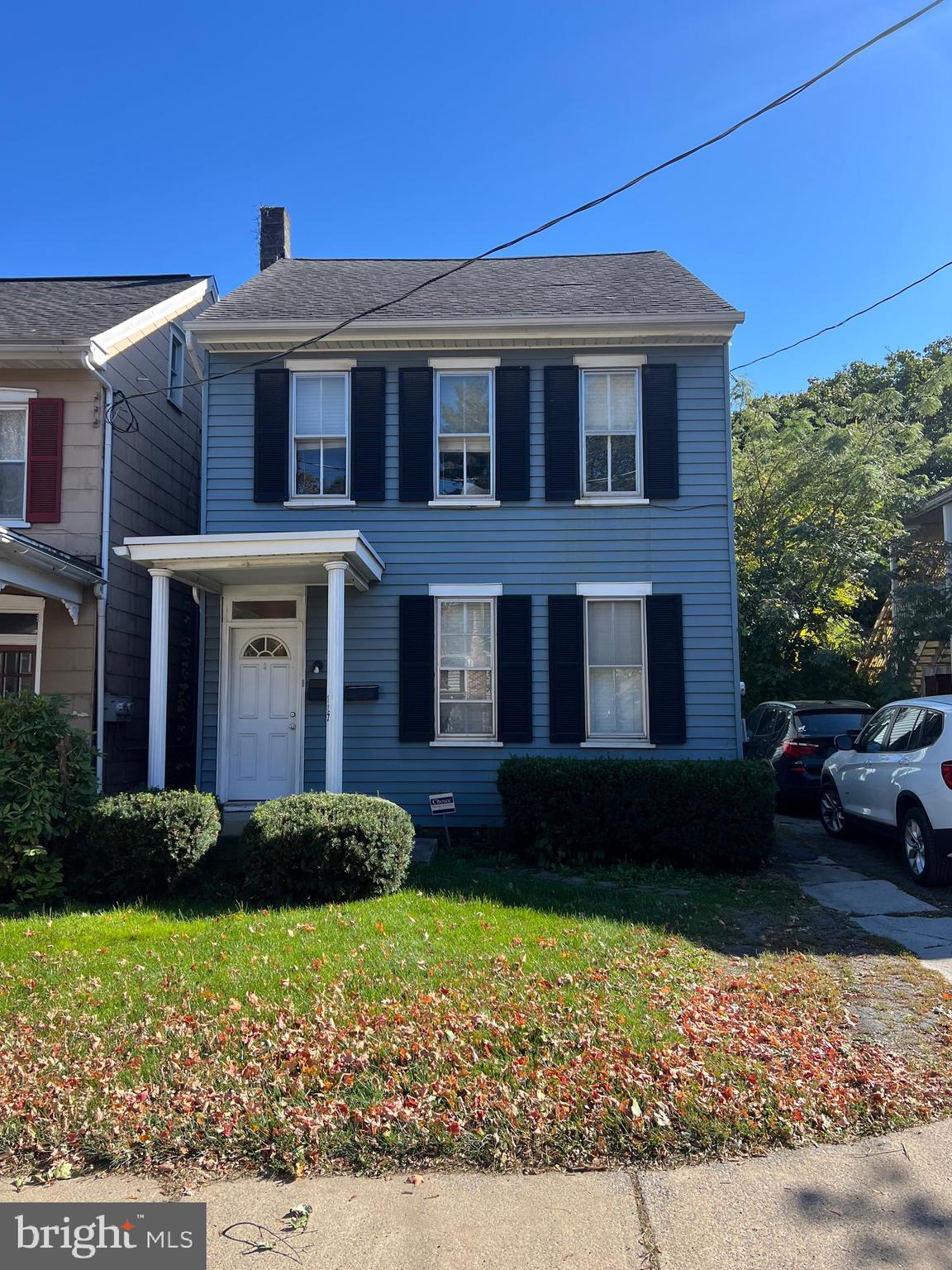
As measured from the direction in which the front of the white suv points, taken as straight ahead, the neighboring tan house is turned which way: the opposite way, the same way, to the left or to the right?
the opposite way

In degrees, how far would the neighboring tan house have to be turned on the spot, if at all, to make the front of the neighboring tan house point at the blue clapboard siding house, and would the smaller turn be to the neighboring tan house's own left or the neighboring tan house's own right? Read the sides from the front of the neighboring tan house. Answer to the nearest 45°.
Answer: approximately 90° to the neighboring tan house's own left

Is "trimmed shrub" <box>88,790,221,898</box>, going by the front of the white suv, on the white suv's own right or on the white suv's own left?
on the white suv's own left

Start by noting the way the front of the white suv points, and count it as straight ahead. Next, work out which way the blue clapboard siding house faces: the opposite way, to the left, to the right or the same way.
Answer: the opposite way

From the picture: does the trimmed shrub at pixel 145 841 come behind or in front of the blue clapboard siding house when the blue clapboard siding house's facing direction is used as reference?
in front

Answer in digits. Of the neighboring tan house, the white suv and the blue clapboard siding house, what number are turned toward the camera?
2

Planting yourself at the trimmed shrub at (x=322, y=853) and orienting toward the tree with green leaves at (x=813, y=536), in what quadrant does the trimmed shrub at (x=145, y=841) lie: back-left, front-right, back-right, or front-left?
back-left

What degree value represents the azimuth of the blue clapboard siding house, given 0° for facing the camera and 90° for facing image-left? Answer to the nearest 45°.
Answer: approximately 0°

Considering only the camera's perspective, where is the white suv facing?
facing away from the viewer and to the left of the viewer

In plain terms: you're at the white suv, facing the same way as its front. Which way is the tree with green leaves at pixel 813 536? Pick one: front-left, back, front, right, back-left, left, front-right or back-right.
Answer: front-right

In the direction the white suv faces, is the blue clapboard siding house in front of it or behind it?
in front
